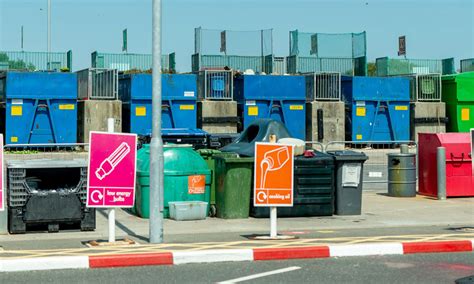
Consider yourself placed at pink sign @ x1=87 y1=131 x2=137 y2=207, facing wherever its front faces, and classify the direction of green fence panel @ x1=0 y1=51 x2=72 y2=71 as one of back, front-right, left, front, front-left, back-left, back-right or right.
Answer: back

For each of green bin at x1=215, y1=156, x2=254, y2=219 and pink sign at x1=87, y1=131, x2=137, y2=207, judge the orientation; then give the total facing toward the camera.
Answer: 2

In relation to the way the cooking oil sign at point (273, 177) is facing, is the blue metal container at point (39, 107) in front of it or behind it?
behind

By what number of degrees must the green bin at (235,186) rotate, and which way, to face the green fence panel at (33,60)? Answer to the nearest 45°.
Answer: approximately 135° to its right

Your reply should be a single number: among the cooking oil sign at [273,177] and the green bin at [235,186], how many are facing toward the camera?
2

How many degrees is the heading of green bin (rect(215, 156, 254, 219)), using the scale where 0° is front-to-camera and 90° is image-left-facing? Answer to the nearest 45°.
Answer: approximately 0°

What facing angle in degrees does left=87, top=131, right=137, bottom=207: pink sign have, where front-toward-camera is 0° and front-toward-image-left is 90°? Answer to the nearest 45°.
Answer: approximately 0°

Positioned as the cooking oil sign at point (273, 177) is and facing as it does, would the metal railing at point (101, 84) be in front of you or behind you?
behind

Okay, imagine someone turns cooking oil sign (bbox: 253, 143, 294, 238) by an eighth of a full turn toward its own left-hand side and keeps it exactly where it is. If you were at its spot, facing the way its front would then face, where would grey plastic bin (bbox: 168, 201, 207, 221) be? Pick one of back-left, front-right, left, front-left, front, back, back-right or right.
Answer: back
